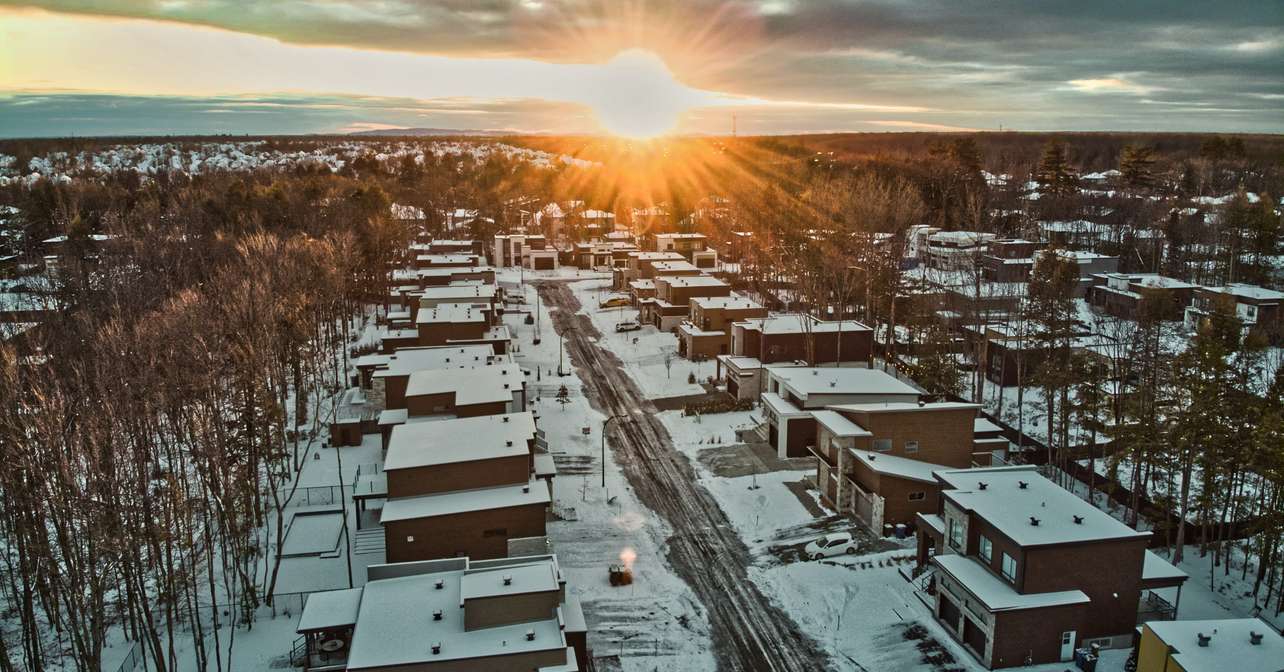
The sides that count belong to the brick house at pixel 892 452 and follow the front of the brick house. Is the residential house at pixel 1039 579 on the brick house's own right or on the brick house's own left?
on the brick house's own left

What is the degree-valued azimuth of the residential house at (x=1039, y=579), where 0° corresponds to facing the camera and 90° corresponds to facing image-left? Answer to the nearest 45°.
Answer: approximately 45°

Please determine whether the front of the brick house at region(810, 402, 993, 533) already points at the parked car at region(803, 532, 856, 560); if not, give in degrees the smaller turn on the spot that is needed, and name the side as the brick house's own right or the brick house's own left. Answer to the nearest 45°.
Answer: approximately 45° to the brick house's own left

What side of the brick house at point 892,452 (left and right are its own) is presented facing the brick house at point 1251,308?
back

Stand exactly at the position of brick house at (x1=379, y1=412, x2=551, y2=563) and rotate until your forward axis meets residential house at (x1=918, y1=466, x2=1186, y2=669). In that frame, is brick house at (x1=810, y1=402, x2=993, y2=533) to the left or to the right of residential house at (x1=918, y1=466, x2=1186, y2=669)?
left

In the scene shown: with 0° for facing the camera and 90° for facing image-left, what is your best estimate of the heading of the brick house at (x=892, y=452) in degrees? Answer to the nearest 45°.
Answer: approximately 45°

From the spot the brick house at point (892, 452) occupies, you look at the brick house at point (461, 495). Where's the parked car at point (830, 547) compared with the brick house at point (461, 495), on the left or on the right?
left

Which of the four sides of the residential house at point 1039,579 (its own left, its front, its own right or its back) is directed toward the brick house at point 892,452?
right
